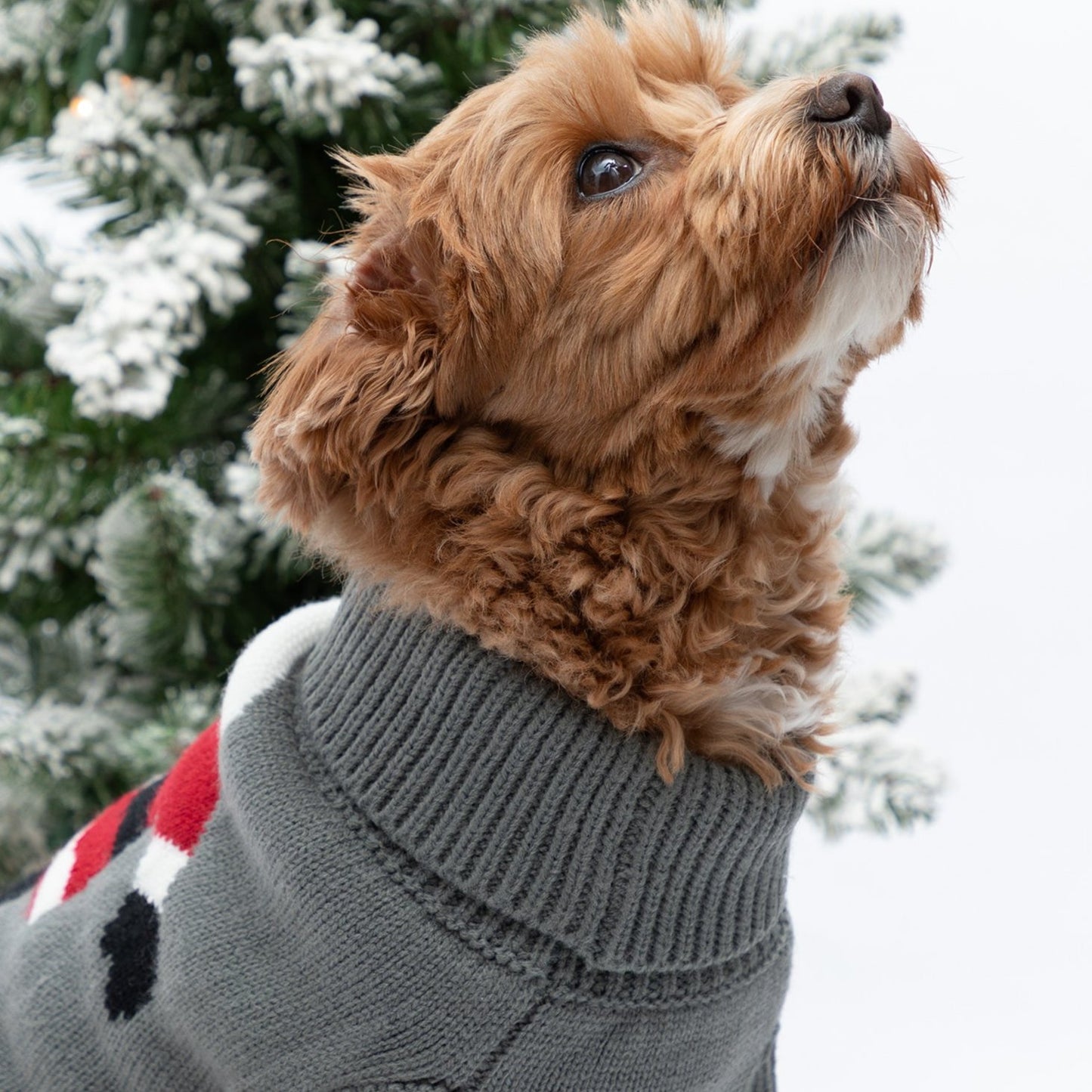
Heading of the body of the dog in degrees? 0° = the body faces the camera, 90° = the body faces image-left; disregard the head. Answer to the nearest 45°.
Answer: approximately 270°
